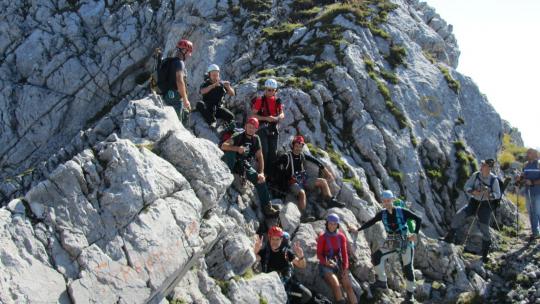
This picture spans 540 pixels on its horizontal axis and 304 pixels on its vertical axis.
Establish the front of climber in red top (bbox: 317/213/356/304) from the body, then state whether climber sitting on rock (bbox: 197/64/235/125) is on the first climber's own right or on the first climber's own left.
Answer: on the first climber's own right

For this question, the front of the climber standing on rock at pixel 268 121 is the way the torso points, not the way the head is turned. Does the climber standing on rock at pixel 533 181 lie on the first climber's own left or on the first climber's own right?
on the first climber's own left

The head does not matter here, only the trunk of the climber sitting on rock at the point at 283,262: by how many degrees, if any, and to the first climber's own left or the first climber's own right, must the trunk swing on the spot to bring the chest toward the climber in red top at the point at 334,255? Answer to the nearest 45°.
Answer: approximately 135° to the first climber's own left

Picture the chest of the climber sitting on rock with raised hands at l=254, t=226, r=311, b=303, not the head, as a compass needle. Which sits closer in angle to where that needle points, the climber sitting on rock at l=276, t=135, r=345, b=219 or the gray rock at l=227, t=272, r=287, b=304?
the gray rock

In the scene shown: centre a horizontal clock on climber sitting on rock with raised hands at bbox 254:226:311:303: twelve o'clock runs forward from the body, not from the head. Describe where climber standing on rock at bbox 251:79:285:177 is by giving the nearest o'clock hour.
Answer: climber standing on rock at bbox 251:79:285:177 is roughly at 5 o'clock from climber sitting on rock with raised hands at bbox 254:226:311:303.

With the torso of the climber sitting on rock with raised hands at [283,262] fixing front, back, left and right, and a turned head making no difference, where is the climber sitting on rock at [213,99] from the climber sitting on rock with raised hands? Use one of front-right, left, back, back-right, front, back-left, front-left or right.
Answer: back-right

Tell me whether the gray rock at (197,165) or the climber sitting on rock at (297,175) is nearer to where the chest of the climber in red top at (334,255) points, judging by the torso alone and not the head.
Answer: the gray rock

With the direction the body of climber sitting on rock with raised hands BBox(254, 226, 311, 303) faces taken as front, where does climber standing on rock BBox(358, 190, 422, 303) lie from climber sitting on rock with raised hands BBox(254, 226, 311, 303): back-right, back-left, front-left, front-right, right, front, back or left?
back-left

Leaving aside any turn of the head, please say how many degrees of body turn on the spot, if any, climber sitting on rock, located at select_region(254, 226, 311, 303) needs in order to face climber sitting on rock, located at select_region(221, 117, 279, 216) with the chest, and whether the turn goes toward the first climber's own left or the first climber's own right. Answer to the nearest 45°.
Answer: approximately 135° to the first climber's own right
